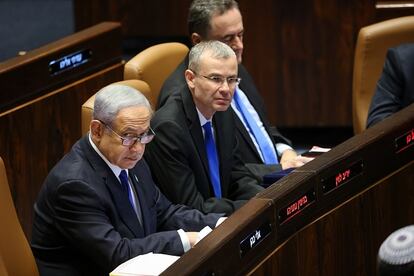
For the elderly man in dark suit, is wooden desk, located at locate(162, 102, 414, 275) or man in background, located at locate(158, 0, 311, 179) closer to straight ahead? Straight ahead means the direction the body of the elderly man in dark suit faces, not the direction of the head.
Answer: the wooden desk

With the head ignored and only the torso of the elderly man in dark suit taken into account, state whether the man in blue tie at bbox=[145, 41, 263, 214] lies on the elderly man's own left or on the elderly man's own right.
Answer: on the elderly man's own left
